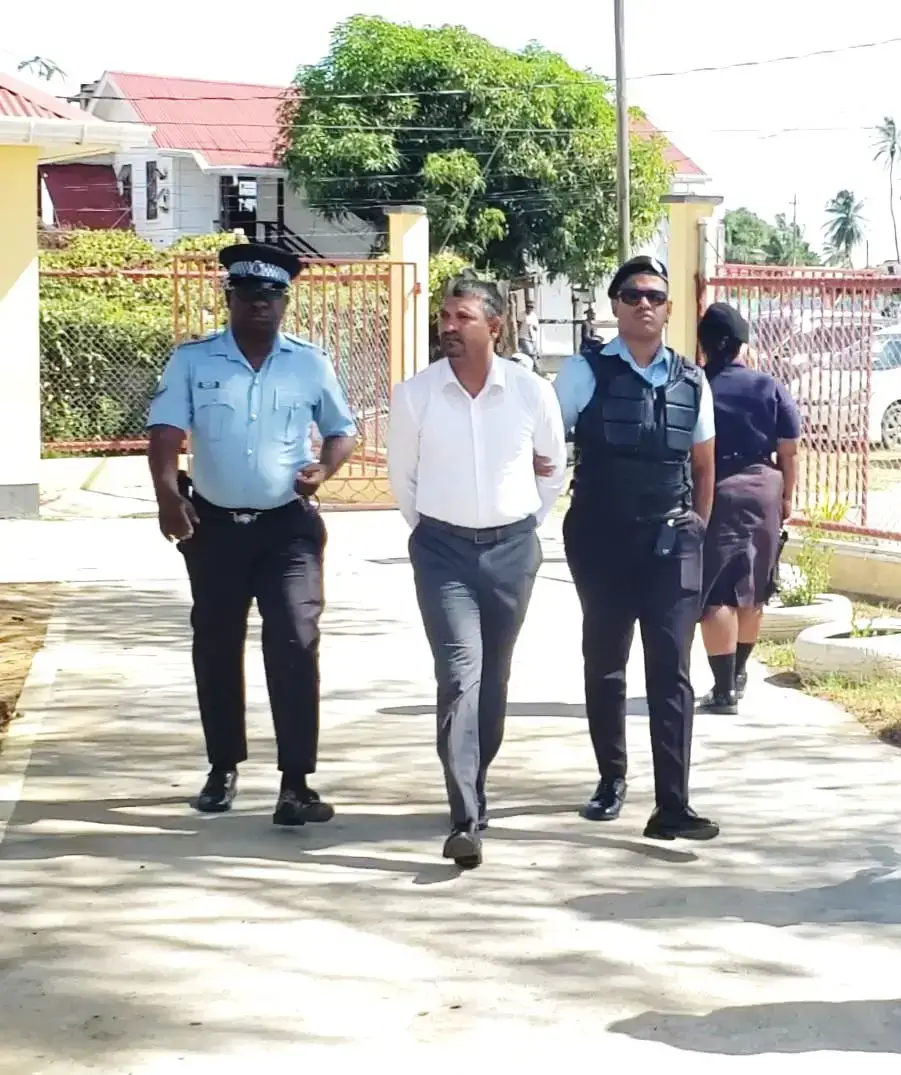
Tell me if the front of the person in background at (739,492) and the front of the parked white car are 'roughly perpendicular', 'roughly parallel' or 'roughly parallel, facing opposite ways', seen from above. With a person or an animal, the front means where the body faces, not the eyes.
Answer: roughly perpendicular

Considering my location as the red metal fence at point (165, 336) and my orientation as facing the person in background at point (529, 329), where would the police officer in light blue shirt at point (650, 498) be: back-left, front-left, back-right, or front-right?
back-right

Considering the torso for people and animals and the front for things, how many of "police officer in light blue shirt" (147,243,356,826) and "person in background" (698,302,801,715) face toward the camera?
1

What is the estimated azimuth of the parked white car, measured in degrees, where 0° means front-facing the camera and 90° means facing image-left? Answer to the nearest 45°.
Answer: approximately 45°

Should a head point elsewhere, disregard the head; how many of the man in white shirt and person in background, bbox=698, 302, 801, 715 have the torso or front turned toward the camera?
1

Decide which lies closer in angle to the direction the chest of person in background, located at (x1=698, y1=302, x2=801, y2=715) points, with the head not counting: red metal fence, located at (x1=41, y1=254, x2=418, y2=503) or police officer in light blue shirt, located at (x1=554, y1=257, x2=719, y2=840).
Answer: the red metal fence

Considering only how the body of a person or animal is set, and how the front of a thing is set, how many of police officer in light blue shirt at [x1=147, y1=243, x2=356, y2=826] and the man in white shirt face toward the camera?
2
